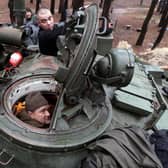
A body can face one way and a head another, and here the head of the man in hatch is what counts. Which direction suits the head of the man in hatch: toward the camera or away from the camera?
toward the camera

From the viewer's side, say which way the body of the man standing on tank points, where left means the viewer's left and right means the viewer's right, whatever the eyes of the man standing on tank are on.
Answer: facing the viewer and to the right of the viewer

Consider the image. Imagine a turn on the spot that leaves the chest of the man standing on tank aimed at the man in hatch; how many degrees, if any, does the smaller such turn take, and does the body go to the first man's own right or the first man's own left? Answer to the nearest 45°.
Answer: approximately 45° to the first man's own right
